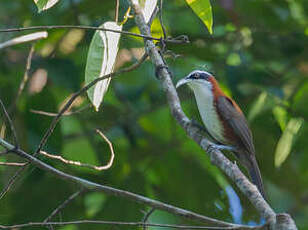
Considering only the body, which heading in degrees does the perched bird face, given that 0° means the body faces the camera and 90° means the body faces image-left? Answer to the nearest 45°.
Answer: approximately 90°

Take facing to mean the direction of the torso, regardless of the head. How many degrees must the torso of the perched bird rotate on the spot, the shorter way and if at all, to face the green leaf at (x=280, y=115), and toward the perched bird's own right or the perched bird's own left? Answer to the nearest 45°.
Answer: approximately 180°

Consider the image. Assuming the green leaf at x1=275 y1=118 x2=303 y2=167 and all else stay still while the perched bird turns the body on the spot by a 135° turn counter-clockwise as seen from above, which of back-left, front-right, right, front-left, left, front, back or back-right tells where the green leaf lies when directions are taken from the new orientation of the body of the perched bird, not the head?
front
